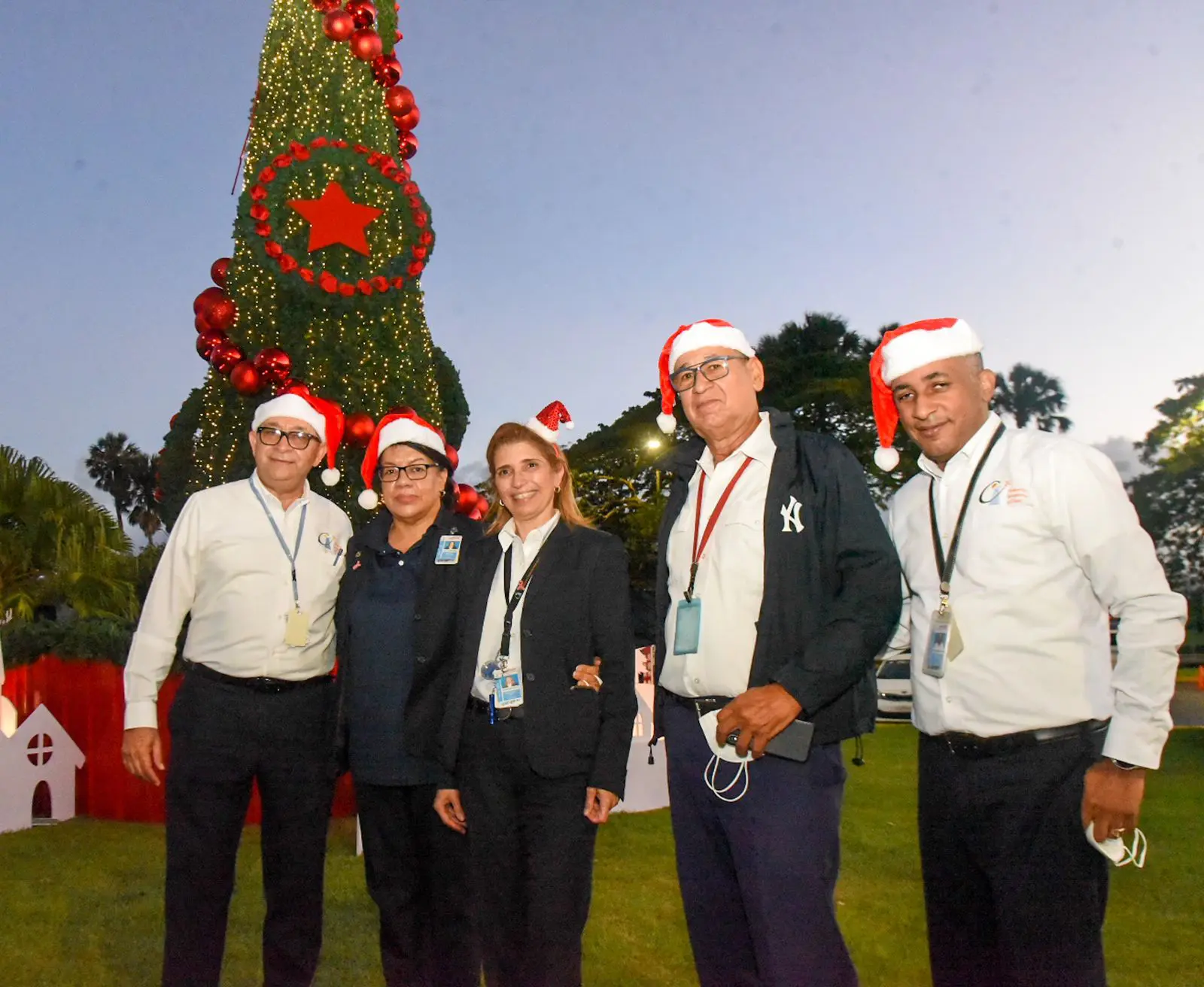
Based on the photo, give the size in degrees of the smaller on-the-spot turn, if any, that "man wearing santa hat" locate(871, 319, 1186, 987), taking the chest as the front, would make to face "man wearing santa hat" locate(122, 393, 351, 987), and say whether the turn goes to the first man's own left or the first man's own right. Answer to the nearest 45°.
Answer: approximately 45° to the first man's own right

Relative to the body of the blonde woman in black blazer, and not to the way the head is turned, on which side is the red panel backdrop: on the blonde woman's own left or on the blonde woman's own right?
on the blonde woman's own right

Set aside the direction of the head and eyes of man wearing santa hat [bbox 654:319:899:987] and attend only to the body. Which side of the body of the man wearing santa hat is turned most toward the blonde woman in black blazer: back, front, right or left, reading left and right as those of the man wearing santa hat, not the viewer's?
right

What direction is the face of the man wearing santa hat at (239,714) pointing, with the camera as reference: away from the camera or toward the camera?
toward the camera

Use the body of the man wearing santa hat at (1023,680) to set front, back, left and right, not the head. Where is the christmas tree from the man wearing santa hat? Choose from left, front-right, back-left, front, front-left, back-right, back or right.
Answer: right

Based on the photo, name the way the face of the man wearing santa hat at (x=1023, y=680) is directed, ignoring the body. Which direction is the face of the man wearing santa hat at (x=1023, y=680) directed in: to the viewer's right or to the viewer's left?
to the viewer's left

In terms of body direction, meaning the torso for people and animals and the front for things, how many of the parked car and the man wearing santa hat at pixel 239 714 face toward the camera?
2

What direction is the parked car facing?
toward the camera

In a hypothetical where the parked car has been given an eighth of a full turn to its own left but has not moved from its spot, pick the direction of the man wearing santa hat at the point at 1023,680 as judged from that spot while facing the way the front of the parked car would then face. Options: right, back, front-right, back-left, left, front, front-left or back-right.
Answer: front-right

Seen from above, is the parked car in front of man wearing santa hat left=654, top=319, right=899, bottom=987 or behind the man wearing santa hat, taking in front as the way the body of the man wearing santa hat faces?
behind

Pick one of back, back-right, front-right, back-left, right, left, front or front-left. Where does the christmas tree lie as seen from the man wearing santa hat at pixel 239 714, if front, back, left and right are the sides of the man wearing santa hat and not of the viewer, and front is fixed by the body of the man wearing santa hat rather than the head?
back

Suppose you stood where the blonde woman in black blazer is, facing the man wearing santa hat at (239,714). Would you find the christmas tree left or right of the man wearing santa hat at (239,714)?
right
